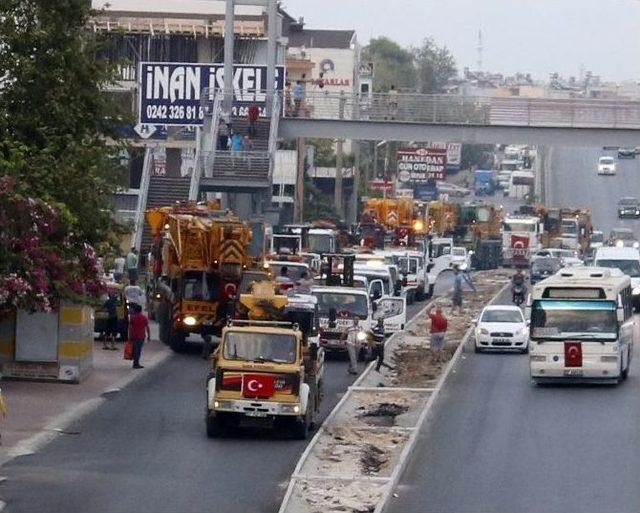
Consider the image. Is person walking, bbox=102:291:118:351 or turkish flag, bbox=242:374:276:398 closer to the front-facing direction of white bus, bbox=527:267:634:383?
the turkish flag

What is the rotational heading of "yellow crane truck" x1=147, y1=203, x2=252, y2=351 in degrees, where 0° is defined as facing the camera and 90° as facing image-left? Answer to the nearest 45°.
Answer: approximately 0°

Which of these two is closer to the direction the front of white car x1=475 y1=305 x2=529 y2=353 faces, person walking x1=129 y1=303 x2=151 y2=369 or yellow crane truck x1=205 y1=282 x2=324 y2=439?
the yellow crane truck

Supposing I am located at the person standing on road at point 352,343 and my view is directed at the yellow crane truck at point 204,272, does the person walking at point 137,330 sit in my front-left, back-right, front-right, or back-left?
front-left

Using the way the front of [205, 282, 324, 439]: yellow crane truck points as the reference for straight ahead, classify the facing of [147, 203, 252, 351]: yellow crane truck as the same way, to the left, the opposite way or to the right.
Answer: the same way

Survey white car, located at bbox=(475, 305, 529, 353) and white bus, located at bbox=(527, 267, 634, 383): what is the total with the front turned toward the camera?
2

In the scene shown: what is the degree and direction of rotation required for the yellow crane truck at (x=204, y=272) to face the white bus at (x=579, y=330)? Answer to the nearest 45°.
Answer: approximately 45° to its left

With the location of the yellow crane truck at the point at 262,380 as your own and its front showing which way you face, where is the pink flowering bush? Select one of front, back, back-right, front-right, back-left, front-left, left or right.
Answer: back-right

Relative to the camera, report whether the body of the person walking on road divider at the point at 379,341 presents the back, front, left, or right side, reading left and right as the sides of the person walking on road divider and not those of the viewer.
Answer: left

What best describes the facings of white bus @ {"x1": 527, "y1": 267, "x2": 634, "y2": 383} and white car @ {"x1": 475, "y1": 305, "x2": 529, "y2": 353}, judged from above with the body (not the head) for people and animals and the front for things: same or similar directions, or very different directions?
same or similar directions

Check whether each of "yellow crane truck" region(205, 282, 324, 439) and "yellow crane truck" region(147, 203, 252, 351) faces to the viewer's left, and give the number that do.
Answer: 0

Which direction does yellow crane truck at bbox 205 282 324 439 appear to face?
toward the camera

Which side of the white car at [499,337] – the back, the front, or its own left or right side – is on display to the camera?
front
